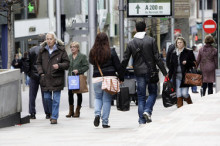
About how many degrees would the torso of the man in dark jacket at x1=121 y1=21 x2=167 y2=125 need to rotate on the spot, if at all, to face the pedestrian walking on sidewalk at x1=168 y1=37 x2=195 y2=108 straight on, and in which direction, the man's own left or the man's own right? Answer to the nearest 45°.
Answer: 0° — they already face them

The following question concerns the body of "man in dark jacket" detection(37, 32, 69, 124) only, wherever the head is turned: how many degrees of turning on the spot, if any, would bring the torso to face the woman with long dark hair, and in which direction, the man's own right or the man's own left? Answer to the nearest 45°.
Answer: approximately 45° to the man's own left

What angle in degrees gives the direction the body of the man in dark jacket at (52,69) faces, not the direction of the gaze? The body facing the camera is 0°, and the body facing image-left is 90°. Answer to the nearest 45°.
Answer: approximately 0°

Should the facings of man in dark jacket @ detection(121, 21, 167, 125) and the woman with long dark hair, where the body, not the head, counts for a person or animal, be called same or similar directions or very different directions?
same or similar directions

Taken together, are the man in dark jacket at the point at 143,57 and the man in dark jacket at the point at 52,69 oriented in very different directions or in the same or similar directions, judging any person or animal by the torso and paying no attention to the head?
very different directions

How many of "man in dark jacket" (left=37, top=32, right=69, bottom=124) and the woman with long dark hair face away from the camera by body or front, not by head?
1

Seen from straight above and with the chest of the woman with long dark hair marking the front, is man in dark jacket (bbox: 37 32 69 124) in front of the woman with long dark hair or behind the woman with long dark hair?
in front

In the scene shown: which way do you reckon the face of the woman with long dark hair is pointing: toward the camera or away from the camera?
away from the camera

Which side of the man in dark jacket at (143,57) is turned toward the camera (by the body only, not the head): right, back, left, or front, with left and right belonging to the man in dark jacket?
back

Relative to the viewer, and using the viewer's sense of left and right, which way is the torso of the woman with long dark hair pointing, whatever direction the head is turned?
facing away from the viewer

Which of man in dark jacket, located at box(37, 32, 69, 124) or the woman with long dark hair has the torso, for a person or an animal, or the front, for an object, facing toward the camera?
the man in dark jacket
